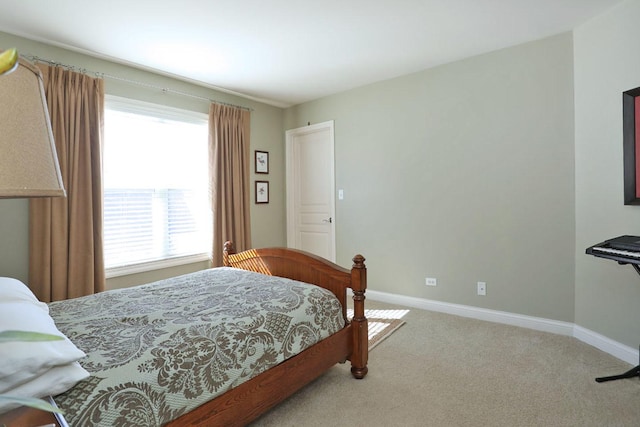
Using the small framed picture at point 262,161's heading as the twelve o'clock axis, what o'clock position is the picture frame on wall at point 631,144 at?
The picture frame on wall is roughly at 12 o'clock from the small framed picture.

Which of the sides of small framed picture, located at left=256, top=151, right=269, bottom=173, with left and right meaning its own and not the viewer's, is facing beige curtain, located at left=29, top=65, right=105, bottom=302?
right

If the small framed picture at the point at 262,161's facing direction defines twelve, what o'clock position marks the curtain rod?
The curtain rod is roughly at 3 o'clock from the small framed picture.

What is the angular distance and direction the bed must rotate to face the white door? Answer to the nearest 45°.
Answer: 0° — it already faces it

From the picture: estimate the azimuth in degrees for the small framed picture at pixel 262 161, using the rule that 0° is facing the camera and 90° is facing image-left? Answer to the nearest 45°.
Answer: approximately 315°

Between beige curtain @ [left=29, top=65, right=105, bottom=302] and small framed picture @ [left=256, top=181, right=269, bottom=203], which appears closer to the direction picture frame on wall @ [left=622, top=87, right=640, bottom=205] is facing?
the beige curtain

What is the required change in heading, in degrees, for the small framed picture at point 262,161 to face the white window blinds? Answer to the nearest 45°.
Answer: approximately 90° to its right

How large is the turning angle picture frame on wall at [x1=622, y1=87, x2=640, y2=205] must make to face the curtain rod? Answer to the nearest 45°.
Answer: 0° — it already faces it

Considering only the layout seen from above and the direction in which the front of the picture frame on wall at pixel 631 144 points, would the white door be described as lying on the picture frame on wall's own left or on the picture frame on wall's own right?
on the picture frame on wall's own right

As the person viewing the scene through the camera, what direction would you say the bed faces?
facing away from the viewer and to the right of the viewer

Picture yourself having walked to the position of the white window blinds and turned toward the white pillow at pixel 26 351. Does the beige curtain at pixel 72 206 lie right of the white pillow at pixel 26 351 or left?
right

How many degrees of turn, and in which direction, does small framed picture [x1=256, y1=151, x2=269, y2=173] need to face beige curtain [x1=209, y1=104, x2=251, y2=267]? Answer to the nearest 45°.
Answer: approximately 90° to its right

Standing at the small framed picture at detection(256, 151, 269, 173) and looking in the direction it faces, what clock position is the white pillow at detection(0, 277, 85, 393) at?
The white pillow is roughly at 2 o'clock from the small framed picture.
